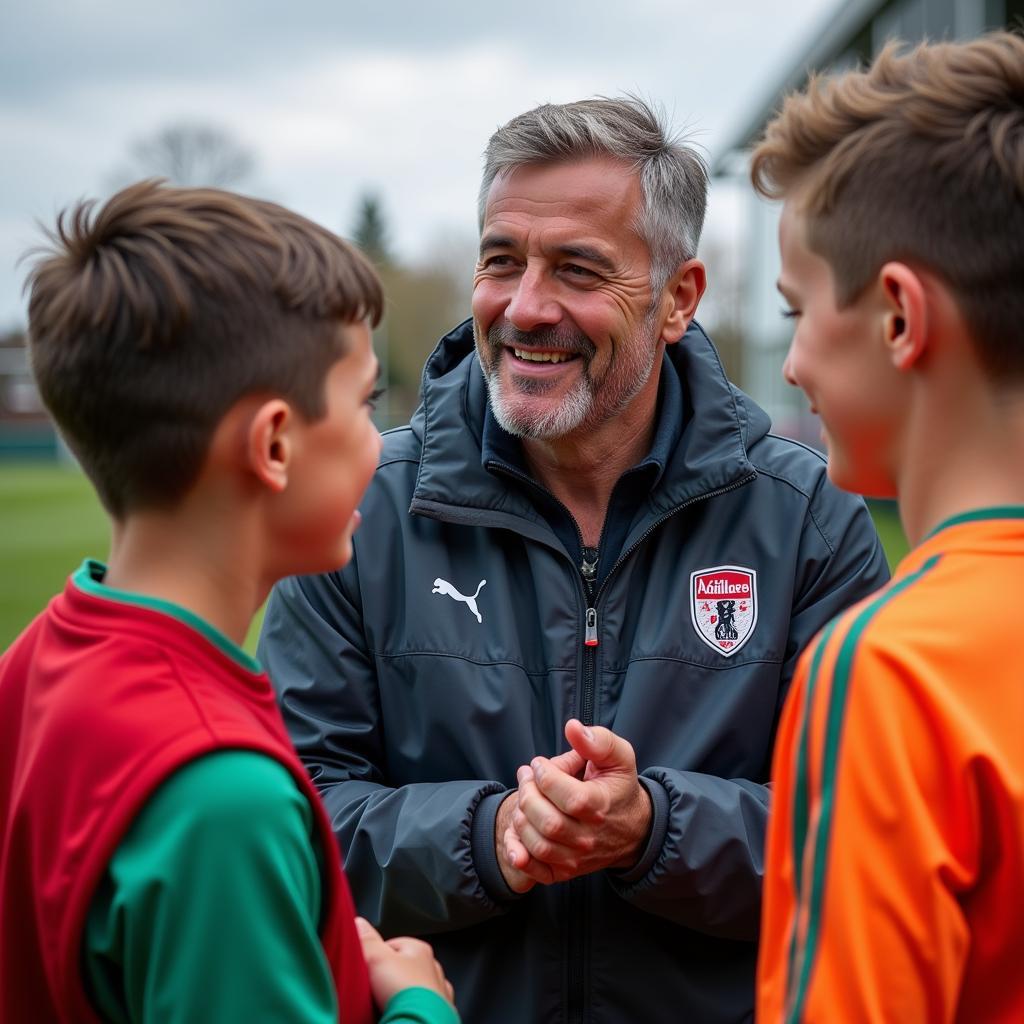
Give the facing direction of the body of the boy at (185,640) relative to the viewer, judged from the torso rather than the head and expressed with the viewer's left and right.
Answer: facing away from the viewer and to the right of the viewer

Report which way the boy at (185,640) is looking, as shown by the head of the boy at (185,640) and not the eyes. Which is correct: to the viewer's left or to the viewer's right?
to the viewer's right

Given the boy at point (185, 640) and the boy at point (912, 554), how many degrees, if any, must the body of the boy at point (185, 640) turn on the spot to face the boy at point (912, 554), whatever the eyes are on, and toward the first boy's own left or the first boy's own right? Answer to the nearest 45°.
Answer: approximately 45° to the first boy's own right

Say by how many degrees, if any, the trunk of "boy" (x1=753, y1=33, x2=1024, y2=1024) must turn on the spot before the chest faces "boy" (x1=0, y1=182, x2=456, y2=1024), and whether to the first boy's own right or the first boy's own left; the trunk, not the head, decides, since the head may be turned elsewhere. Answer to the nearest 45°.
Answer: approximately 45° to the first boy's own left

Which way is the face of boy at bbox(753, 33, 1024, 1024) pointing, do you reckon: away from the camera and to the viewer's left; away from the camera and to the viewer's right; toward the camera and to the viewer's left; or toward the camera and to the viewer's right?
away from the camera and to the viewer's left

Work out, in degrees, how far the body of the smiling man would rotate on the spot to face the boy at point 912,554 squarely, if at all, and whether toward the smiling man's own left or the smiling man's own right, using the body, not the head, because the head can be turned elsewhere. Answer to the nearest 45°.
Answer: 0° — they already face them

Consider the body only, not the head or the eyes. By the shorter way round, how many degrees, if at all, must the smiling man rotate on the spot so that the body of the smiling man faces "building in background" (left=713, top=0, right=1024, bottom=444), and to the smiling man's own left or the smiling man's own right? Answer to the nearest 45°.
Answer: approximately 180°

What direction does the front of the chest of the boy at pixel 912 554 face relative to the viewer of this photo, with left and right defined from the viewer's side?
facing away from the viewer and to the left of the viewer

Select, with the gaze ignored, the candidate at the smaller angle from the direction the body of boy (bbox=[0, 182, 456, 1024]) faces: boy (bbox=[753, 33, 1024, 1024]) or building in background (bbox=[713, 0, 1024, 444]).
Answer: the building in background
